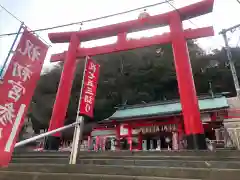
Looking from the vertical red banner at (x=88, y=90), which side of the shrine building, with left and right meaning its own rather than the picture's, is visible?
front

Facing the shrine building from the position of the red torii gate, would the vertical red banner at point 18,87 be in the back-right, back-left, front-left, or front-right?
back-left

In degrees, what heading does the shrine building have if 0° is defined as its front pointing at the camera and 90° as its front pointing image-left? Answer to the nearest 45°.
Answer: approximately 0°

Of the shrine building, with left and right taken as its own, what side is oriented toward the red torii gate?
front
